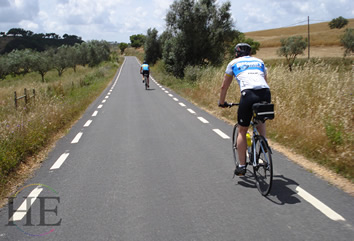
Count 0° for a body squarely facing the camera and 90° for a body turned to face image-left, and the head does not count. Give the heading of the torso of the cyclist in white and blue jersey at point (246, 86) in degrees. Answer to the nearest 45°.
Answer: approximately 135°

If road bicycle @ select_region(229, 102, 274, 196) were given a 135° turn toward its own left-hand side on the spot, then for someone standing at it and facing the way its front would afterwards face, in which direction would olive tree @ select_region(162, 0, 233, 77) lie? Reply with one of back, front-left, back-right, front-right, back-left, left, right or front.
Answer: back

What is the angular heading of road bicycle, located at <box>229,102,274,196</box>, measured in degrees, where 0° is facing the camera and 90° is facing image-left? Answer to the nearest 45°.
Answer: approximately 135°
